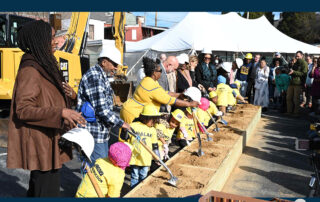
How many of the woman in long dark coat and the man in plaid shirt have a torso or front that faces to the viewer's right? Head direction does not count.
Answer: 2

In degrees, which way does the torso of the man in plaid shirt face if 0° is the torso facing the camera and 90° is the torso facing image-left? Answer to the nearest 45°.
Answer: approximately 270°

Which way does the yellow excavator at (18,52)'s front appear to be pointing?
to the viewer's right

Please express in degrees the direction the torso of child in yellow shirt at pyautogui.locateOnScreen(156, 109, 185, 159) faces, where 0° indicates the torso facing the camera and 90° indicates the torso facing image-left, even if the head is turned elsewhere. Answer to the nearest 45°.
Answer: approximately 315°

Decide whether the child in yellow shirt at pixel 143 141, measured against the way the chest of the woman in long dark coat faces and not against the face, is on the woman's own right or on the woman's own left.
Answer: on the woman's own left

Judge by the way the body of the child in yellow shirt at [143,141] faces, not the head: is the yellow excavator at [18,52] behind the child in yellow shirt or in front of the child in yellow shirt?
behind

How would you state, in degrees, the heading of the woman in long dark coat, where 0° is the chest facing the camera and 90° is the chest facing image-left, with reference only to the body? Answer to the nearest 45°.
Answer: approximately 270°

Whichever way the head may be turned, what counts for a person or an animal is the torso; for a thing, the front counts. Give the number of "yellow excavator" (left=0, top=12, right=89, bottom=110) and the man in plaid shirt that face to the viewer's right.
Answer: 2

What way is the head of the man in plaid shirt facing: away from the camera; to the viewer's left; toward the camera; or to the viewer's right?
to the viewer's right
